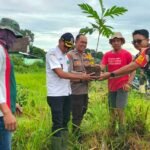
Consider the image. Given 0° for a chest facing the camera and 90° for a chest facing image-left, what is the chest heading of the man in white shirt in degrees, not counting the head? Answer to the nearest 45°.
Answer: approximately 315°

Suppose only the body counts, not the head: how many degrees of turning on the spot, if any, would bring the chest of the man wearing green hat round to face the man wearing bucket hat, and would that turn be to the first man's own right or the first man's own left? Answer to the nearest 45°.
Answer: approximately 45° to the first man's own left

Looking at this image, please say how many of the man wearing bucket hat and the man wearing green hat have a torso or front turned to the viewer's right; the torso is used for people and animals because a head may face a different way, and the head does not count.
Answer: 1

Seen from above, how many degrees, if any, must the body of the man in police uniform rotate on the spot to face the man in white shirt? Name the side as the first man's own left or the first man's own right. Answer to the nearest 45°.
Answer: approximately 90° to the first man's own right

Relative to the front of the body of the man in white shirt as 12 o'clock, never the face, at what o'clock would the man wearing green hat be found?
The man wearing green hat is roughly at 2 o'clock from the man in white shirt.

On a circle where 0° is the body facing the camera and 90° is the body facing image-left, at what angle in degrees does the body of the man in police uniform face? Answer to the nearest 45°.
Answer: approximately 315°

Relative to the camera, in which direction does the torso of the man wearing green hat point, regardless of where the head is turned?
to the viewer's right

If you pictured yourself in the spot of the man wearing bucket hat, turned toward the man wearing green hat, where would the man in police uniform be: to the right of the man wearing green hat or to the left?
right

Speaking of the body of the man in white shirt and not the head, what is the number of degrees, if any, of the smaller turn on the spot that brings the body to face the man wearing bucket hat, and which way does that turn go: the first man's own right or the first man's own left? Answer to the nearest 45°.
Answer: approximately 90° to the first man's own left
